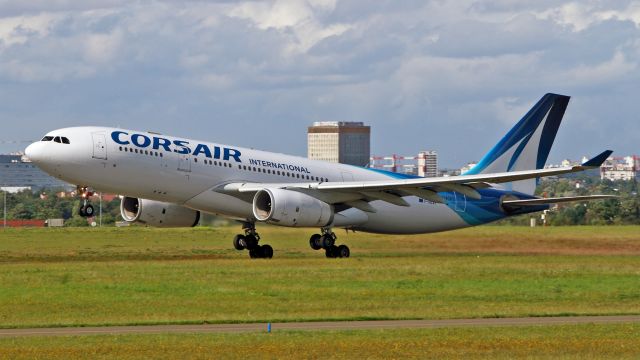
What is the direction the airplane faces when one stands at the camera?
facing the viewer and to the left of the viewer
